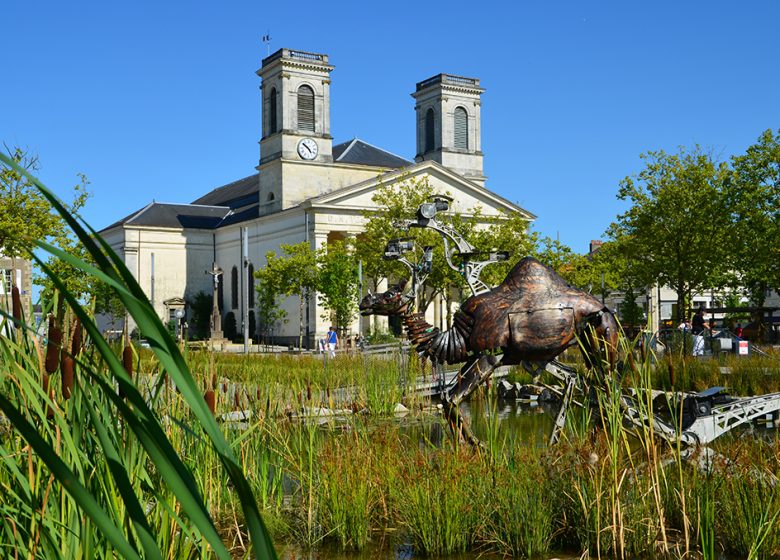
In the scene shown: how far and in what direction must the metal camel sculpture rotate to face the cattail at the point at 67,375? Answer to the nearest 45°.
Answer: approximately 90° to its left

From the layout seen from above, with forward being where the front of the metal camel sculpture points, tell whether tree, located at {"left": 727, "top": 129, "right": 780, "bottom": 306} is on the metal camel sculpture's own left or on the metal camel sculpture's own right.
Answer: on the metal camel sculpture's own right

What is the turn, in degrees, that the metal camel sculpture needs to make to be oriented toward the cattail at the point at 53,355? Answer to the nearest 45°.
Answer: approximately 90° to its left

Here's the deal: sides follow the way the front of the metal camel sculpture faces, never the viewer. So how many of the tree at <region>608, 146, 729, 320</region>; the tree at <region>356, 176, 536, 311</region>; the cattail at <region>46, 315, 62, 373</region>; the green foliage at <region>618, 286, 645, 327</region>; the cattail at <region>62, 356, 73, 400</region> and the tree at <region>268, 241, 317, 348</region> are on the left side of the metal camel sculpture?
2

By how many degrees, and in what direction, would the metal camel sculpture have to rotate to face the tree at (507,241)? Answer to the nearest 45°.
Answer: approximately 90° to its right

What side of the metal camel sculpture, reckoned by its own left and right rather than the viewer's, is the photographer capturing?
left

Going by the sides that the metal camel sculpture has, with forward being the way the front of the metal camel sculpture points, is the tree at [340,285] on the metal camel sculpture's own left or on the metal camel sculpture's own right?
on the metal camel sculpture's own right

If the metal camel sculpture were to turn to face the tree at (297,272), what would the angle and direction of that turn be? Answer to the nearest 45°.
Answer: approximately 90° to its right

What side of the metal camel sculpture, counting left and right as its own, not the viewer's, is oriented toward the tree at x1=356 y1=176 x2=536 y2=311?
right
